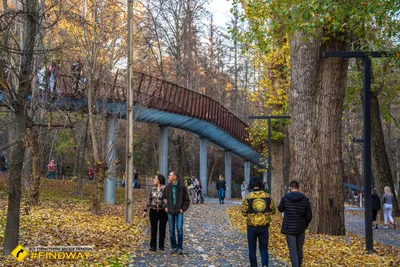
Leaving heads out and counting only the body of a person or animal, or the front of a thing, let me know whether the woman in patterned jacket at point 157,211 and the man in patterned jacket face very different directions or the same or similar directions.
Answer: very different directions

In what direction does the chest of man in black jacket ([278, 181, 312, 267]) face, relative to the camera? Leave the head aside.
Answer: away from the camera

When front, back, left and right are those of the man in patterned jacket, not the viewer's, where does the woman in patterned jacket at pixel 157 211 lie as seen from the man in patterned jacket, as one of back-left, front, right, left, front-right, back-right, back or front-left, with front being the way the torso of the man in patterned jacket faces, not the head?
front-left

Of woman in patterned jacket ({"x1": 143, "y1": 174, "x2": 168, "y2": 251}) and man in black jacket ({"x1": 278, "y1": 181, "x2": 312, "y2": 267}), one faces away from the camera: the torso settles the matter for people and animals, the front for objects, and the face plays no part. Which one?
the man in black jacket

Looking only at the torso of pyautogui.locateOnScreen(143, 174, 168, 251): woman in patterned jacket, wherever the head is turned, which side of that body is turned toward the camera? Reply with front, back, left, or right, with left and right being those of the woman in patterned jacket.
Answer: front

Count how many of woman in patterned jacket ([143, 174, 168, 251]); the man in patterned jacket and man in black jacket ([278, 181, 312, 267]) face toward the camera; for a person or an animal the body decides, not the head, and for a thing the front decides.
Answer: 1

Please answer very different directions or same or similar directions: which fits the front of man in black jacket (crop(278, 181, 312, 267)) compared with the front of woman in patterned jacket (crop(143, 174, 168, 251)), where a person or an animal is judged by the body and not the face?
very different directions

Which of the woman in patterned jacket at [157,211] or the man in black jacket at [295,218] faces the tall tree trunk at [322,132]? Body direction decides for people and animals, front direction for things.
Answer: the man in black jacket

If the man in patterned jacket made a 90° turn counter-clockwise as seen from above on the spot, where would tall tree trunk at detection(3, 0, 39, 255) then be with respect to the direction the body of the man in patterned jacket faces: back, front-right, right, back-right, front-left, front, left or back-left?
front

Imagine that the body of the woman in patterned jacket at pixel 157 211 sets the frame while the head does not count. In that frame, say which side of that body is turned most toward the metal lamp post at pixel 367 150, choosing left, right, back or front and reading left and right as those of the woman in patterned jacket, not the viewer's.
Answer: left

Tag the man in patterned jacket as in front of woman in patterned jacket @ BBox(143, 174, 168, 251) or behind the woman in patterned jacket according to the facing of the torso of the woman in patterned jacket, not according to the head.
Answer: in front

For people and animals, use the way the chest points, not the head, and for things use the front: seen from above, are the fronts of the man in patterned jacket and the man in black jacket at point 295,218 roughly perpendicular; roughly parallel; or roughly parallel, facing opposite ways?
roughly parallel

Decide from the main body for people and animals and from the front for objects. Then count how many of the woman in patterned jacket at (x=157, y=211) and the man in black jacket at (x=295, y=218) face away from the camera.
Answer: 1

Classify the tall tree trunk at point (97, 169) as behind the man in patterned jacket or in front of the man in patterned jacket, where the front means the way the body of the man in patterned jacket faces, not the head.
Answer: in front

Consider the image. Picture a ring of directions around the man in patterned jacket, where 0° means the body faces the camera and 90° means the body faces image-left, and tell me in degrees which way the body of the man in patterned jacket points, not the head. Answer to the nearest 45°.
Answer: approximately 180°
